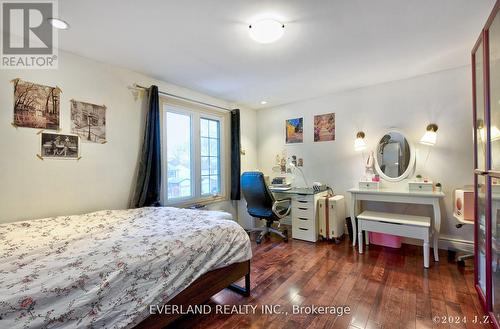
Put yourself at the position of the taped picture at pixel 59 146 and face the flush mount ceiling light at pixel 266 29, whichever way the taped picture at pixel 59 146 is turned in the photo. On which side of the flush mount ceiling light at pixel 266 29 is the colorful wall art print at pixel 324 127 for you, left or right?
left

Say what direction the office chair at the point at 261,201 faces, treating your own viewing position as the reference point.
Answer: facing away from the viewer and to the right of the viewer

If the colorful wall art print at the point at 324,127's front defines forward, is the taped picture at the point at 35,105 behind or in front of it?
in front

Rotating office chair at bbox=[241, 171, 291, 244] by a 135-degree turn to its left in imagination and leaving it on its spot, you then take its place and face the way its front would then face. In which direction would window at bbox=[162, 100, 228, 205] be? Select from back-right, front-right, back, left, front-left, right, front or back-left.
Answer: front

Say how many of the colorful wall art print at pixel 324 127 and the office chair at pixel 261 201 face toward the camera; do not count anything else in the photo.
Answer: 1

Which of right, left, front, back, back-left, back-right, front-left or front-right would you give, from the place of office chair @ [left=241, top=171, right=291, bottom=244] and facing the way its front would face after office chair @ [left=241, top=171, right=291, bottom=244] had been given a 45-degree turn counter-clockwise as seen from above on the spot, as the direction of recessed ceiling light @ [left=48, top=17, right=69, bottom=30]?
back-left

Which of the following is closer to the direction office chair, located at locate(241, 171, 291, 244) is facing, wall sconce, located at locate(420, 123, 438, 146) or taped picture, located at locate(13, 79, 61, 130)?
the wall sconce

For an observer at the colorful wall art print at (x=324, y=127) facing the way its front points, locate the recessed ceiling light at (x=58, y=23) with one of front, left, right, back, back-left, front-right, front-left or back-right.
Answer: front-right

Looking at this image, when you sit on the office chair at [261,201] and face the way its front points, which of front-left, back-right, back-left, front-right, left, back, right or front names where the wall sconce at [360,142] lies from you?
front-right
